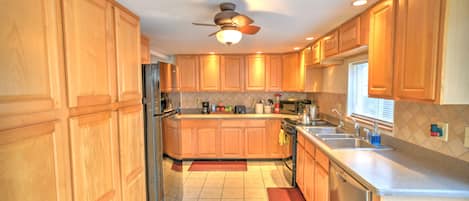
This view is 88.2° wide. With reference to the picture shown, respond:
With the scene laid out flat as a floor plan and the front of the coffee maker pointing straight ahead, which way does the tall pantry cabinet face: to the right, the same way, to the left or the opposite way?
to the left

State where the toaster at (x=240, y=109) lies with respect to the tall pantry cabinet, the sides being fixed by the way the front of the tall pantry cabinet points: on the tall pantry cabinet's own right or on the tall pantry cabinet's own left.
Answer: on the tall pantry cabinet's own left

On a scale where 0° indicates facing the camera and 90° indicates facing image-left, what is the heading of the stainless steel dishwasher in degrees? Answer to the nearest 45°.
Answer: approximately 45°

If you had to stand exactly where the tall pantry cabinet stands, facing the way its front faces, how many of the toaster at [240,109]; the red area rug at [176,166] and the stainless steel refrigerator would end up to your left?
3

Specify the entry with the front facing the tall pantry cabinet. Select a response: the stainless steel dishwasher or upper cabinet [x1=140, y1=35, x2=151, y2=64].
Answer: the stainless steel dishwasher

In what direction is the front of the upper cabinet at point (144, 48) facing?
to the viewer's right

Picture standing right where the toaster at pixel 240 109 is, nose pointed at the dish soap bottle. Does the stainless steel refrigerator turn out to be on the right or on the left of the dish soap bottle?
right

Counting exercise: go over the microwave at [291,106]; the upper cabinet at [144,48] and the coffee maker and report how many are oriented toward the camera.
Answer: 2
